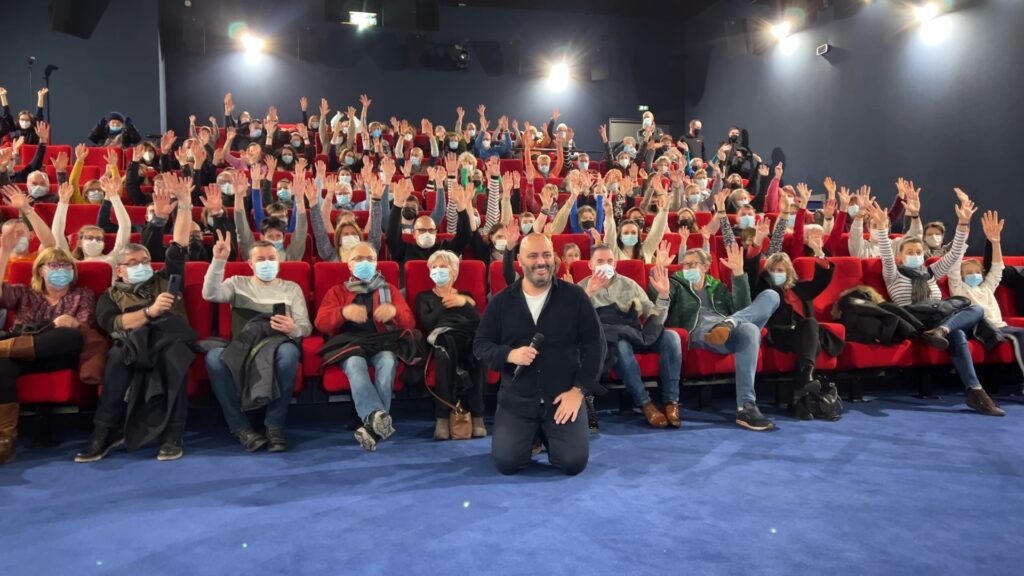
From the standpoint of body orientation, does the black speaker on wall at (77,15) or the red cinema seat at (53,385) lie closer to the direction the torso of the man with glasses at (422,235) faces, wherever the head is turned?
the red cinema seat

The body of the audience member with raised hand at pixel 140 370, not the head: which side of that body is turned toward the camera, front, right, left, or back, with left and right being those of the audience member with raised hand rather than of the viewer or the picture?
front

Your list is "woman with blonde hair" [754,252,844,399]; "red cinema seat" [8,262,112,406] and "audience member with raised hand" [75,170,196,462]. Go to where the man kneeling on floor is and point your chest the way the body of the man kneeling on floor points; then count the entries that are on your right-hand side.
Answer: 2

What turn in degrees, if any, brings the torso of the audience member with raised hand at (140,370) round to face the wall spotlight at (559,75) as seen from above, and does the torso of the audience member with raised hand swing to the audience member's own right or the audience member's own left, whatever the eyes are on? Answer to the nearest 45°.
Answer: approximately 135° to the audience member's own left

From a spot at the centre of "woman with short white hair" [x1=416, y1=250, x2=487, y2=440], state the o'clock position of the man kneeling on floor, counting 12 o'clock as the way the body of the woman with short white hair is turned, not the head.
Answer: The man kneeling on floor is roughly at 11 o'clock from the woman with short white hair.

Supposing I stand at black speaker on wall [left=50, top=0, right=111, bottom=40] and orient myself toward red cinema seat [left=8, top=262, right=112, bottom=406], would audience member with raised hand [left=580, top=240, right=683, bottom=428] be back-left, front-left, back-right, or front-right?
front-left

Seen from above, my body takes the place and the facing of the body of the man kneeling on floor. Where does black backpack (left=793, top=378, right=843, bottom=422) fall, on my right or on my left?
on my left

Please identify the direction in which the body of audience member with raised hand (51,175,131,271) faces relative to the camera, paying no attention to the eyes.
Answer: toward the camera

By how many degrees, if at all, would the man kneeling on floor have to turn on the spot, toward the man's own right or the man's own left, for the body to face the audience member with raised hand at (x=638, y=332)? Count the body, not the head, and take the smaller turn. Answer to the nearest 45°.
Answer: approximately 135° to the man's own left
